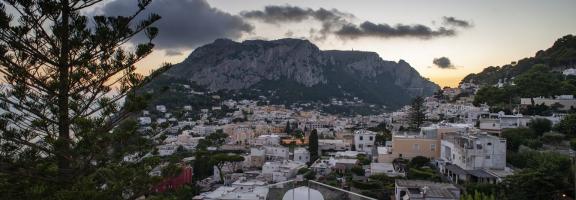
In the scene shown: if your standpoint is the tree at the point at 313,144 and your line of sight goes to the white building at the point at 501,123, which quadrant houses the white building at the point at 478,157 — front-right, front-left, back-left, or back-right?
front-right

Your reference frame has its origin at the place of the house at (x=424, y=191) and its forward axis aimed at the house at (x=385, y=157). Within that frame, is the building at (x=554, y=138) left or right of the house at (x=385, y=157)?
right
